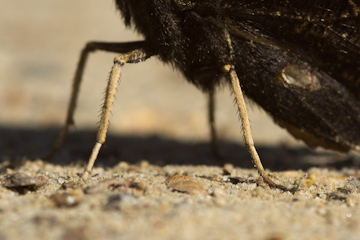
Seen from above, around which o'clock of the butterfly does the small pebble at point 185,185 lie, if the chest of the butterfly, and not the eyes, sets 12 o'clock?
The small pebble is roughly at 10 o'clock from the butterfly.

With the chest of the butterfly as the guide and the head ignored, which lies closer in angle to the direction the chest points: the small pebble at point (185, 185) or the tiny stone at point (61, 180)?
the tiny stone

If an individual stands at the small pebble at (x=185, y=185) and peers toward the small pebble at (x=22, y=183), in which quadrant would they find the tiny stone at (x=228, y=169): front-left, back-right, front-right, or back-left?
back-right

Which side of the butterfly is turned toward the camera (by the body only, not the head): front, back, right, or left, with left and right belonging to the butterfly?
left

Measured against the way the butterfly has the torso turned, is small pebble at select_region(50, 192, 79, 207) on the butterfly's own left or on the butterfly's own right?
on the butterfly's own left

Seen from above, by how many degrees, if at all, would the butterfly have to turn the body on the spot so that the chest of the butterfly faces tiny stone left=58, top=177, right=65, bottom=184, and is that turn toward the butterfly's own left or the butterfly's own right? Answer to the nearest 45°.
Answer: approximately 45° to the butterfly's own left

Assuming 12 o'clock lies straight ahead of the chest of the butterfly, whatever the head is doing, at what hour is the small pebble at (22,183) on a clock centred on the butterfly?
The small pebble is roughly at 11 o'clock from the butterfly.
